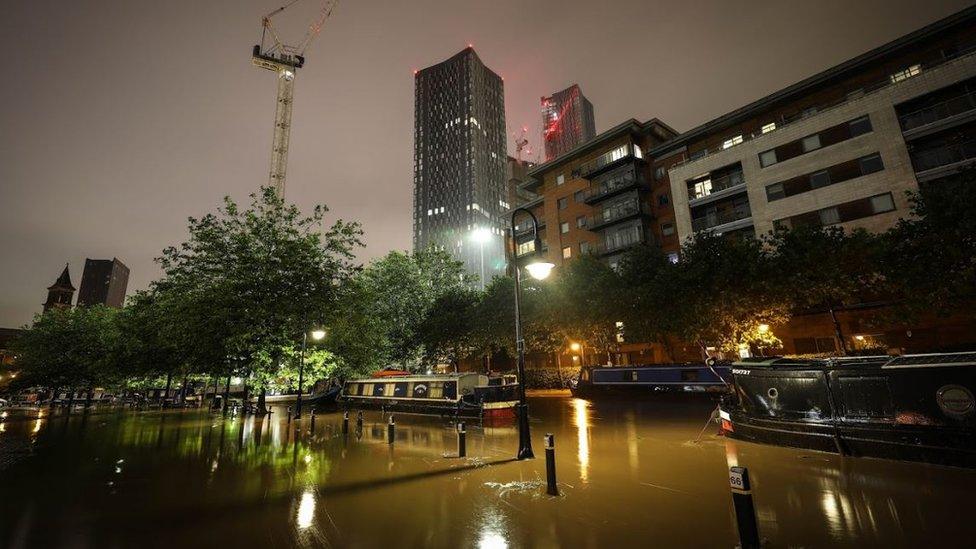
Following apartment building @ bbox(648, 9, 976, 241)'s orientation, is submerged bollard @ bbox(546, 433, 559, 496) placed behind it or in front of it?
in front

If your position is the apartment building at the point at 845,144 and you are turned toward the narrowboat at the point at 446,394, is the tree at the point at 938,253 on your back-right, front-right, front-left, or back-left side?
front-left

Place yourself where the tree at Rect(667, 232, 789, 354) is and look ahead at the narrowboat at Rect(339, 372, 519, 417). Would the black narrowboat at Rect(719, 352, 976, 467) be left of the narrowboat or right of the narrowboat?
left

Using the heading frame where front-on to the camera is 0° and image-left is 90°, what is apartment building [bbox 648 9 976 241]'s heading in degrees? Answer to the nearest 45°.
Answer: approximately 45°

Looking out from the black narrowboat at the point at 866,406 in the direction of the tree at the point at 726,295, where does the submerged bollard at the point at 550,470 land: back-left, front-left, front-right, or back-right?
back-left

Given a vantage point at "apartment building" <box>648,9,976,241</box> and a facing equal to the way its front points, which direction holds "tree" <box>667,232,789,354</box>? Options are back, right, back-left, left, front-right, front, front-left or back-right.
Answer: front
